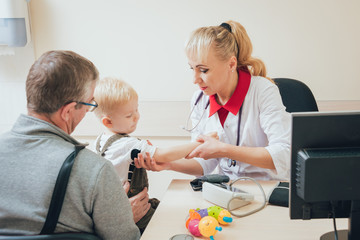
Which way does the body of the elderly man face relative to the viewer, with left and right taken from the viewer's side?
facing away from the viewer and to the right of the viewer

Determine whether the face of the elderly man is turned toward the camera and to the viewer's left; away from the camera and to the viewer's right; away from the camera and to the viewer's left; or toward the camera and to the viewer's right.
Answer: away from the camera and to the viewer's right

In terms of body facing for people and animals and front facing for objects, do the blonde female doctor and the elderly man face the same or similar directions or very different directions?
very different directions
